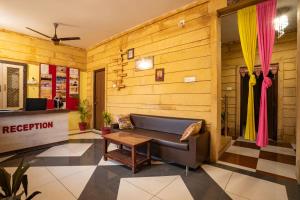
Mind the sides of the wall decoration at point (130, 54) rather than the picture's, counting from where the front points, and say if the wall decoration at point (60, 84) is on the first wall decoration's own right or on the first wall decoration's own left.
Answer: on the first wall decoration's own right

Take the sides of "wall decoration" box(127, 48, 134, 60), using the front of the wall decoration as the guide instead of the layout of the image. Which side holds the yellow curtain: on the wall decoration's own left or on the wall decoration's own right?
on the wall decoration's own left

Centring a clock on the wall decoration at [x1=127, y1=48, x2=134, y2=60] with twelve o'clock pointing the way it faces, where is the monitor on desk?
The monitor on desk is roughly at 1 o'clock from the wall decoration.

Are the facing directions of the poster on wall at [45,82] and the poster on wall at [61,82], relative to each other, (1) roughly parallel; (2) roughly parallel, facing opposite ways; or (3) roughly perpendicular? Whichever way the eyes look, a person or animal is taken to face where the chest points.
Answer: roughly parallel

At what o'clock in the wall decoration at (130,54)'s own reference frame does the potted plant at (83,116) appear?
The potted plant is roughly at 3 o'clock from the wall decoration.

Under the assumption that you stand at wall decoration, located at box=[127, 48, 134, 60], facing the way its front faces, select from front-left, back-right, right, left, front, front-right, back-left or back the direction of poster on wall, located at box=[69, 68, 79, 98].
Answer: right

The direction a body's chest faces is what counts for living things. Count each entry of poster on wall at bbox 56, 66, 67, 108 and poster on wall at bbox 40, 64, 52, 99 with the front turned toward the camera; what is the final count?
2

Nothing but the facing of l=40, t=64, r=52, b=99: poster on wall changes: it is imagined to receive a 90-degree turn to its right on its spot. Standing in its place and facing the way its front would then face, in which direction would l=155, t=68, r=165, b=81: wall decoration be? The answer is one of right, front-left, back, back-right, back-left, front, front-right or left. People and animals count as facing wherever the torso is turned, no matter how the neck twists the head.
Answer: back-left

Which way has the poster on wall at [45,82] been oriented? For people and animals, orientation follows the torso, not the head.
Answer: toward the camera

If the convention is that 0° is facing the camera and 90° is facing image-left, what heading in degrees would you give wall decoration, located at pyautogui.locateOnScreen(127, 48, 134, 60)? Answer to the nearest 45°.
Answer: approximately 45°

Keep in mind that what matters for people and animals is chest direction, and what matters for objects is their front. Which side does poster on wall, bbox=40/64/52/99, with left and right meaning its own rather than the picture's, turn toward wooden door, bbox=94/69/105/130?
left

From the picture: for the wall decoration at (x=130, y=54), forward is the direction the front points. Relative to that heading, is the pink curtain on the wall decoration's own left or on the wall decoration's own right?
on the wall decoration's own left

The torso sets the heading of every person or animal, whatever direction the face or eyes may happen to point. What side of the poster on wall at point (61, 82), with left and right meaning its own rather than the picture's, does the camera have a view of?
front

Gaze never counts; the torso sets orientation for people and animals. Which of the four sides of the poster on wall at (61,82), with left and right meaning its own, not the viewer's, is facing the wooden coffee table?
front
